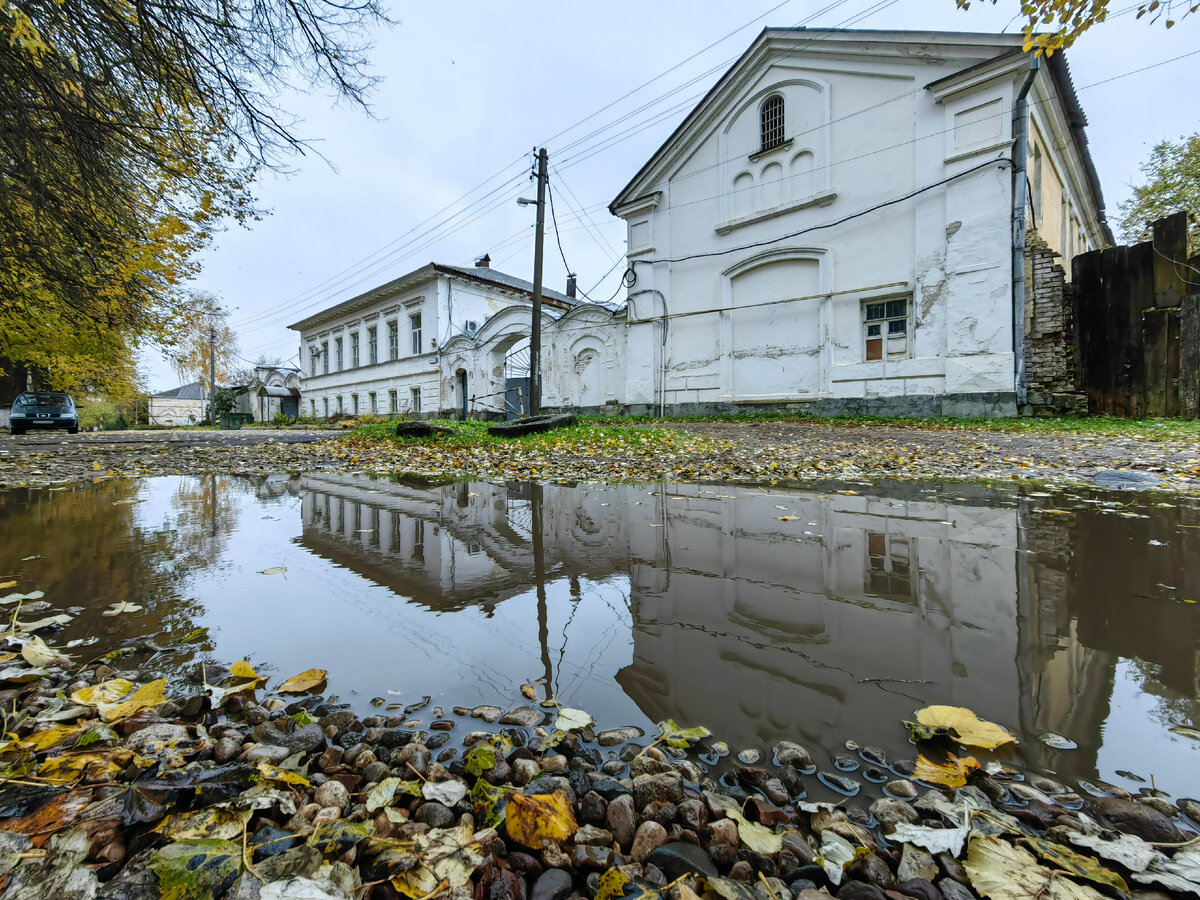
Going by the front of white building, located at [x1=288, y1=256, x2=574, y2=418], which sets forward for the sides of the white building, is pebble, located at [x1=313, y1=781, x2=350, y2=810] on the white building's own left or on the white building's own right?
on the white building's own left

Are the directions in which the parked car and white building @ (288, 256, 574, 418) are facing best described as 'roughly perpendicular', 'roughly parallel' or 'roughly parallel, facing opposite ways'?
roughly perpendicular

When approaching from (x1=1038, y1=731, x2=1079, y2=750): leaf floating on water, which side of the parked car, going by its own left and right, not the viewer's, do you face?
front

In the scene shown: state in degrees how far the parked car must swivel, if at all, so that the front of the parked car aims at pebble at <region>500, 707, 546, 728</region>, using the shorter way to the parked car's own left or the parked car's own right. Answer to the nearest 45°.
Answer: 0° — it already faces it

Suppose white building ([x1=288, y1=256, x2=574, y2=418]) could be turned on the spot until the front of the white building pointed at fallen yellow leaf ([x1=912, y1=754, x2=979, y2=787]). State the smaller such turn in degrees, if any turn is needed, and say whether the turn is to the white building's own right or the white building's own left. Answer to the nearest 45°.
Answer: approximately 45° to the white building's own left

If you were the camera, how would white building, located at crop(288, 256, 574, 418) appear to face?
facing the viewer and to the left of the viewer

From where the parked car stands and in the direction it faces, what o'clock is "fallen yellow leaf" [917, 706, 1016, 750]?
The fallen yellow leaf is roughly at 12 o'clock from the parked car.

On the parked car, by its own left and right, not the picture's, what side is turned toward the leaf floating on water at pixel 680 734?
front

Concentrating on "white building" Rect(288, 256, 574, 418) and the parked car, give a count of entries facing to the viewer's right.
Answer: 0

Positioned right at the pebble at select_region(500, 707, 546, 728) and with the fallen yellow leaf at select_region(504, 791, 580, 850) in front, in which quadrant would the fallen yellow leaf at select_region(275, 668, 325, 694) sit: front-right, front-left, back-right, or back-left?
back-right

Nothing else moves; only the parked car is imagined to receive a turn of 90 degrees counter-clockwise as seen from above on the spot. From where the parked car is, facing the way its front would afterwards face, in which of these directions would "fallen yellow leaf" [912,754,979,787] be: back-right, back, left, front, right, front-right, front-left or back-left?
right

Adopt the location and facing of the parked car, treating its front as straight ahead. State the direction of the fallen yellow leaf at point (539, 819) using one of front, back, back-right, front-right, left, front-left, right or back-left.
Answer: front

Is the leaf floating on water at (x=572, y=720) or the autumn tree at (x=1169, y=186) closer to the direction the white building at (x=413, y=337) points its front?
the leaf floating on water

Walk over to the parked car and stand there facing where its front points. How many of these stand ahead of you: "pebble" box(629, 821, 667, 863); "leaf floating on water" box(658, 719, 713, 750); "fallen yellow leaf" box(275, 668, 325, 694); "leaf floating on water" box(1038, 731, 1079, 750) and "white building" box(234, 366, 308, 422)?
4

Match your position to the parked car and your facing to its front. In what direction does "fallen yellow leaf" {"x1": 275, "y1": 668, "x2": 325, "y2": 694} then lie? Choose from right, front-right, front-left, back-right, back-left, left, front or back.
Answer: front

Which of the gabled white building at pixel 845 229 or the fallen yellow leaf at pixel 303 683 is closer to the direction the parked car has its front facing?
the fallen yellow leaf

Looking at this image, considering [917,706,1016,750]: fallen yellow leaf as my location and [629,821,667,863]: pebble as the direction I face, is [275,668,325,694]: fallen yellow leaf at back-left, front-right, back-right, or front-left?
front-right

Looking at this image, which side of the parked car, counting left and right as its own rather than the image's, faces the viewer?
front

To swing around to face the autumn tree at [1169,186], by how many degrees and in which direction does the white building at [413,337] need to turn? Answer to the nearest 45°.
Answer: approximately 90° to its left

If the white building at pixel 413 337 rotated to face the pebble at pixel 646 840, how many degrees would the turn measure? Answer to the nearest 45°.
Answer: approximately 45° to its left
